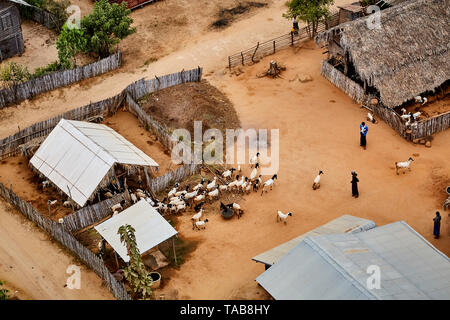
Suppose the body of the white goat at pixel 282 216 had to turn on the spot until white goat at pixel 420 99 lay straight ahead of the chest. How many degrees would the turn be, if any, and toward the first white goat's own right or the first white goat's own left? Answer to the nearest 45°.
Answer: approximately 45° to the first white goat's own left

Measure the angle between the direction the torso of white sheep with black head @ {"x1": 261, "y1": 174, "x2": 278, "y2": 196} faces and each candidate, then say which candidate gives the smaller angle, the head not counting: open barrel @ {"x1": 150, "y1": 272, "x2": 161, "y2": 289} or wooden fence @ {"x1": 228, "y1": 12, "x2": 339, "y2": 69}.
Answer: the wooden fence

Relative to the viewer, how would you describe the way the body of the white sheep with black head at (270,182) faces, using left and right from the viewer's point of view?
facing away from the viewer and to the right of the viewer

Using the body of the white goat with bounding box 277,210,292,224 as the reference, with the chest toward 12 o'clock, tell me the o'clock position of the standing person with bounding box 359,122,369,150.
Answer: The standing person is roughly at 10 o'clock from the white goat.

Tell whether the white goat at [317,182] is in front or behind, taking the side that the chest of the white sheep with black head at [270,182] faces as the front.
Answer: in front

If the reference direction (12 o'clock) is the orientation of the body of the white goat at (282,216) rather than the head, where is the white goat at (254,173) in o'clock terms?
the white goat at (254,173) is roughly at 8 o'clock from the white goat at (282,216).

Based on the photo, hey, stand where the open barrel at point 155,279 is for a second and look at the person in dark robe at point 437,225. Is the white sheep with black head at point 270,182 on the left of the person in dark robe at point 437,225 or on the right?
left

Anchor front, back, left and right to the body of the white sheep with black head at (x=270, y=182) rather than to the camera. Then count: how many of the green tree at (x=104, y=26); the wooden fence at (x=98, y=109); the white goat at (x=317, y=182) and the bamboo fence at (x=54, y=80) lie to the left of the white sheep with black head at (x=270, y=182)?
3

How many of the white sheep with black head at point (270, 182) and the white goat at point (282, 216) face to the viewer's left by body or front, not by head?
0

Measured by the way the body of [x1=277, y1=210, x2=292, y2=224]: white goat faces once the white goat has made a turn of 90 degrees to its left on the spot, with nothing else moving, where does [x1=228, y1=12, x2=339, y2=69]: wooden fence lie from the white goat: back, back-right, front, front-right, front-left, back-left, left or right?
front

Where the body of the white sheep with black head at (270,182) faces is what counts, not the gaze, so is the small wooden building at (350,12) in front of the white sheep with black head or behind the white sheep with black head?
in front

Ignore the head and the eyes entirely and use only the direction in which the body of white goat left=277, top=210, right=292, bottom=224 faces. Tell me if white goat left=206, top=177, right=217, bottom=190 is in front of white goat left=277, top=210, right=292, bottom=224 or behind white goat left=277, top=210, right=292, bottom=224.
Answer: behind

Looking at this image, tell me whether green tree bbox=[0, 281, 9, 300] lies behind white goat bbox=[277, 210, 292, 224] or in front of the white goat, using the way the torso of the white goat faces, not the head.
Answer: behind

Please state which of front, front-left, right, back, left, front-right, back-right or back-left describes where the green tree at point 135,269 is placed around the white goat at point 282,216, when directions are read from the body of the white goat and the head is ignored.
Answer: back-right

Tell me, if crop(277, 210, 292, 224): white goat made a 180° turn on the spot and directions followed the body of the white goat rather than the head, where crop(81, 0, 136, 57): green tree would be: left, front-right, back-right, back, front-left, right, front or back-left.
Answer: front-right

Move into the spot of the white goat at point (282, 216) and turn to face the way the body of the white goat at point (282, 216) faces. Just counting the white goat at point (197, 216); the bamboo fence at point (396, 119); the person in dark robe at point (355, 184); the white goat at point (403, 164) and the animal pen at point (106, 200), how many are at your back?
2

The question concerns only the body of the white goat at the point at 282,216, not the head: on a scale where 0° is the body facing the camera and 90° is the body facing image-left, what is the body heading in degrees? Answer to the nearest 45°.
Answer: approximately 270°
